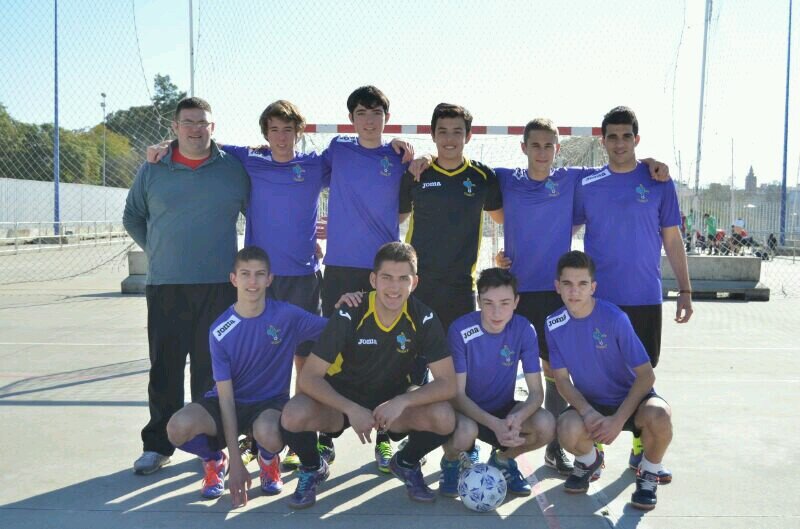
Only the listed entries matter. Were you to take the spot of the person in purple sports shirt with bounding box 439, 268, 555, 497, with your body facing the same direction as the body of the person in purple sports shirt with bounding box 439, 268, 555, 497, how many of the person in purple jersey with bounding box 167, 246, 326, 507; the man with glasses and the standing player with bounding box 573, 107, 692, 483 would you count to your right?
2

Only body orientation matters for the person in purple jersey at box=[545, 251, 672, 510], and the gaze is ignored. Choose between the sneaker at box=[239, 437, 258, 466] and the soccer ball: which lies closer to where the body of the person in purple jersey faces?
the soccer ball

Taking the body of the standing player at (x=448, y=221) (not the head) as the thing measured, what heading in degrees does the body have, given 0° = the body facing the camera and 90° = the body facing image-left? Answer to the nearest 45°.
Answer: approximately 0°

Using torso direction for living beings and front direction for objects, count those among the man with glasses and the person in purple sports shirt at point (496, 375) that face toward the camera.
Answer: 2

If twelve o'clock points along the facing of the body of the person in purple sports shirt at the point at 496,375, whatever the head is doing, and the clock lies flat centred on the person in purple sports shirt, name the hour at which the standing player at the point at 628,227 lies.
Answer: The standing player is roughly at 8 o'clock from the person in purple sports shirt.

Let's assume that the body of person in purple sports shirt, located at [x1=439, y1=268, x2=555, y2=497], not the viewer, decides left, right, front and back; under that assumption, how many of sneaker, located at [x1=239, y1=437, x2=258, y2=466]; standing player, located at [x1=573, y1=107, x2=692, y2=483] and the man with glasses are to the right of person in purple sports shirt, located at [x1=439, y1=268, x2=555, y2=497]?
2

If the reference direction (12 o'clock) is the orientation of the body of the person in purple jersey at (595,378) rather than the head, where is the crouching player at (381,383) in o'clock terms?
the crouching player at (381,383) is roughly at 2 o'clock from the person in purple jersey at (595,378).

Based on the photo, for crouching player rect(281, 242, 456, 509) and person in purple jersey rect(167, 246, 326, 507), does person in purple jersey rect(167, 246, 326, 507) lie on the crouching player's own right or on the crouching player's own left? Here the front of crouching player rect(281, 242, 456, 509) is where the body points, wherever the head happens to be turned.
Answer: on the crouching player's own right

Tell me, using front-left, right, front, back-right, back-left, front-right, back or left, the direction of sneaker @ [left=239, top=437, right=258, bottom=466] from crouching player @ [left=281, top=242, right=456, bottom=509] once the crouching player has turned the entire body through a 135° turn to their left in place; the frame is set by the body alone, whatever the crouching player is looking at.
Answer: left

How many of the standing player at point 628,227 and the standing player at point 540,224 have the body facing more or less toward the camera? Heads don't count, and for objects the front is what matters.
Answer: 2

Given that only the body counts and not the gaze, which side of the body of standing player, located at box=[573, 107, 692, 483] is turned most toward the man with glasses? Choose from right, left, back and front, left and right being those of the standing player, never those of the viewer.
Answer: right

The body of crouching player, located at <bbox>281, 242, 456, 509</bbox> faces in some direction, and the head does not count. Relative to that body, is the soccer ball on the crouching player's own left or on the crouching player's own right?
on the crouching player's own left
